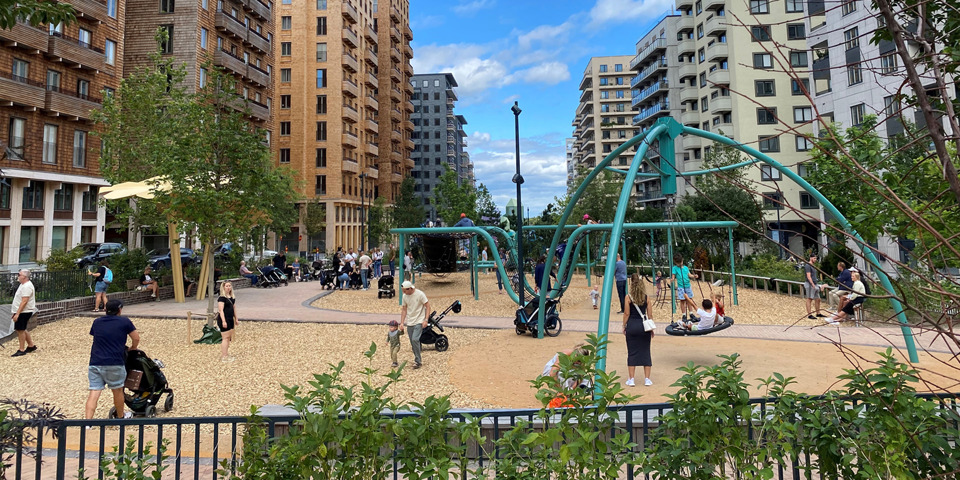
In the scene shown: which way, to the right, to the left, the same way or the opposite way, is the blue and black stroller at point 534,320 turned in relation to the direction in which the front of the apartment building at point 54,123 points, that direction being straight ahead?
the opposite way

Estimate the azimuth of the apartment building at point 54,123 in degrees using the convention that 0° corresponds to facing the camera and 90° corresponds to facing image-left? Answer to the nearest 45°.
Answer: approximately 315°

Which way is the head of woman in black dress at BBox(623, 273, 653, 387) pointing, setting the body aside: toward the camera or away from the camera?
away from the camera

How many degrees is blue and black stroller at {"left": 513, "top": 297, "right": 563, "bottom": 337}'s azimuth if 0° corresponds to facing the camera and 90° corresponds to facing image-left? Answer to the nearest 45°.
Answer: approximately 90°

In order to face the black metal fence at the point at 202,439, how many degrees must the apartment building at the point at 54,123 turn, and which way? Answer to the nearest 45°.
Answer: approximately 45° to its right

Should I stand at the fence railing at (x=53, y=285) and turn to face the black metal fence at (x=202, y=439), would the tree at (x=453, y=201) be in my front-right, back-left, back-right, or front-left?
back-left

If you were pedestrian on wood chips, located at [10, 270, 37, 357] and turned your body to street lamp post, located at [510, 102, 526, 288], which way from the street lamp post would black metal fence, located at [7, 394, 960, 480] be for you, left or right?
right

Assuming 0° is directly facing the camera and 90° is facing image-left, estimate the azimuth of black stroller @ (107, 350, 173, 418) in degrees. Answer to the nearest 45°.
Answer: approximately 225°
